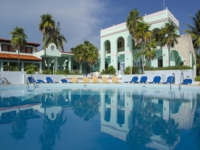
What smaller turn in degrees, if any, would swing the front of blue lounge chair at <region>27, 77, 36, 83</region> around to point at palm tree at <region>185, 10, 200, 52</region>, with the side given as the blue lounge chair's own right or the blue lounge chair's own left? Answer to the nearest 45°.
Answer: approximately 45° to the blue lounge chair's own left

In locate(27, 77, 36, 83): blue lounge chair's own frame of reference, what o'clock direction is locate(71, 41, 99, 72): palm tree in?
The palm tree is roughly at 9 o'clock from the blue lounge chair.

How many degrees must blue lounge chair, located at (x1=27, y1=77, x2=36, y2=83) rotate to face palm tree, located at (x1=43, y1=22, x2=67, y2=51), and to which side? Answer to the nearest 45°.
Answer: approximately 135° to its left

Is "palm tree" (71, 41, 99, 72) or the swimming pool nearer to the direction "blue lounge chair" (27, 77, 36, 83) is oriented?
the swimming pool

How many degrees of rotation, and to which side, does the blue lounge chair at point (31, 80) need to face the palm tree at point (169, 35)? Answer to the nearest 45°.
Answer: approximately 45° to its left

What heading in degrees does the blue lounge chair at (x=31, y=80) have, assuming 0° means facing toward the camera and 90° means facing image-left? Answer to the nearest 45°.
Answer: approximately 315°

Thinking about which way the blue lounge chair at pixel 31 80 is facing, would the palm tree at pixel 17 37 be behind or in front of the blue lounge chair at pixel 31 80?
behind
